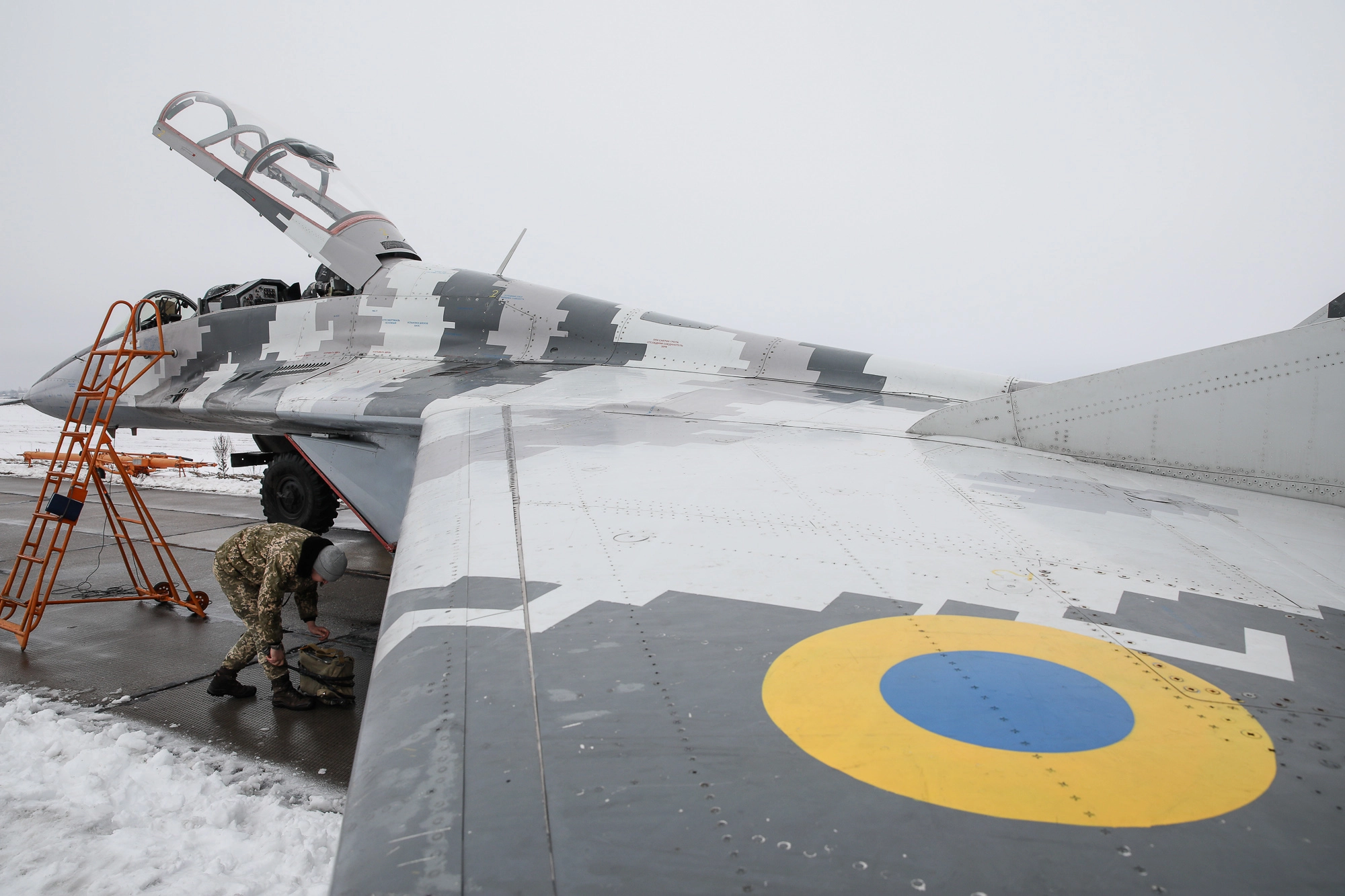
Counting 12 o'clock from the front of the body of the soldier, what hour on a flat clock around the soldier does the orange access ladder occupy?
The orange access ladder is roughly at 8 o'clock from the soldier.

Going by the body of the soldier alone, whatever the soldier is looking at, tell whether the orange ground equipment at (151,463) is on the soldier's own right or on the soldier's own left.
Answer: on the soldier's own left

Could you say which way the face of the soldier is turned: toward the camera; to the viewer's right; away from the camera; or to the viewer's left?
to the viewer's right

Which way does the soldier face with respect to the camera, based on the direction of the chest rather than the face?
to the viewer's right

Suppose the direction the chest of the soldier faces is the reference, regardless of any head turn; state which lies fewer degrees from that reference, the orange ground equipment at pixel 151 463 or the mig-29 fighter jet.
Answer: the mig-29 fighter jet

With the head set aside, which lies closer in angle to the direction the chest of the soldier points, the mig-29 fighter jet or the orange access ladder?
the mig-29 fighter jet
